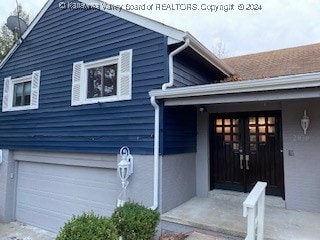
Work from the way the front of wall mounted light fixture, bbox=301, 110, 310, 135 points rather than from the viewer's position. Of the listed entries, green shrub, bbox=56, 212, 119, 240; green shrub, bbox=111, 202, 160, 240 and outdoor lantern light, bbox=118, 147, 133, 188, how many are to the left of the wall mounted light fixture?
0

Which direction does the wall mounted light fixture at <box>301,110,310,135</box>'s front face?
toward the camera

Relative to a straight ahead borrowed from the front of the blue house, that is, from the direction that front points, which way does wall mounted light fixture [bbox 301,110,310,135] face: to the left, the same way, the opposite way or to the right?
the same way

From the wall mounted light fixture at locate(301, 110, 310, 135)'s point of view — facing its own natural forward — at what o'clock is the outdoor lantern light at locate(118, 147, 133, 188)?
The outdoor lantern light is roughly at 2 o'clock from the wall mounted light fixture.

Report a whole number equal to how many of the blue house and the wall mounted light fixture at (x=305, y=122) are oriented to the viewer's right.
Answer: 0

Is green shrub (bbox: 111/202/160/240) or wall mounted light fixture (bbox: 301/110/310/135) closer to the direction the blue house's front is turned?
the green shrub

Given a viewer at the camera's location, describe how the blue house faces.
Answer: facing the viewer and to the left of the viewer

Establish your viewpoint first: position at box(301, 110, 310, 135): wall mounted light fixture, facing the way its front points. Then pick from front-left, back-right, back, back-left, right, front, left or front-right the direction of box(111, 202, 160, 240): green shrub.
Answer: front-right

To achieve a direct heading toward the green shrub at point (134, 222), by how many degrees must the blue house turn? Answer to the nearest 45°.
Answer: approximately 45° to its left
